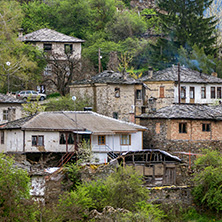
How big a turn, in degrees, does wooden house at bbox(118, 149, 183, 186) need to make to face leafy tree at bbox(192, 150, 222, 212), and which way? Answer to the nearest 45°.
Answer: approximately 45° to its left

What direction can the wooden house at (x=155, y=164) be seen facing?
toward the camera

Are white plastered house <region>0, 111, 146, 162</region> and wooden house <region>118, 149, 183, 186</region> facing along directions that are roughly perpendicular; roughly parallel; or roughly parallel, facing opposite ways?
roughly parallel

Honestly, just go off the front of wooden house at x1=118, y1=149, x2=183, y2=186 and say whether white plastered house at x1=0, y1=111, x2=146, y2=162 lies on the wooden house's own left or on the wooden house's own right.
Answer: on the wooden house's own right

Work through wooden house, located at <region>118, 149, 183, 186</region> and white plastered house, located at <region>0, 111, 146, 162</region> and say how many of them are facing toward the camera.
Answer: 2

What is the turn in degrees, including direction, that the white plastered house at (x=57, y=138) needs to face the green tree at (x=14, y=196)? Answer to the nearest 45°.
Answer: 0° — it already faces it

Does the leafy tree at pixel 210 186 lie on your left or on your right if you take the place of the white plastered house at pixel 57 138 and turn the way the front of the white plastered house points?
on your left

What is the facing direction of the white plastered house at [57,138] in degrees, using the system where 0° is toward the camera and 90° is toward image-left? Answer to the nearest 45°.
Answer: approximately 0°

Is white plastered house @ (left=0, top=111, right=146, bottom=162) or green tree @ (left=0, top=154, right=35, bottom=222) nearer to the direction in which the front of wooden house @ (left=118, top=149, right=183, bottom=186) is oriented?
the green tree

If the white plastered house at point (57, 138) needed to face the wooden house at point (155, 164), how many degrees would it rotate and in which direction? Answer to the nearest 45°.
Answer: approximately 90° to its left
